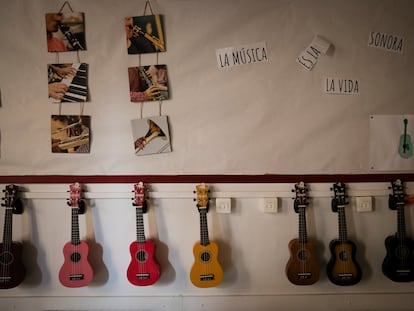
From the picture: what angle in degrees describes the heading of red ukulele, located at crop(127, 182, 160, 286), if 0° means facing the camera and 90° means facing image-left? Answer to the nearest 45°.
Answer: approximately 0°

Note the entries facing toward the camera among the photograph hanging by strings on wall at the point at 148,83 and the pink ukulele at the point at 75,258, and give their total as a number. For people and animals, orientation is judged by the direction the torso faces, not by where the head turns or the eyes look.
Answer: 2

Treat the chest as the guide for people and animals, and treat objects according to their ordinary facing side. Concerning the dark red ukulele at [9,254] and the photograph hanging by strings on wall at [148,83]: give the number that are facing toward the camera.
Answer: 2

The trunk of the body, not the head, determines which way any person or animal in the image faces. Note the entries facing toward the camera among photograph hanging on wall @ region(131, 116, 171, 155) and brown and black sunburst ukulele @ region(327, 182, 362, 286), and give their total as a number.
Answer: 2

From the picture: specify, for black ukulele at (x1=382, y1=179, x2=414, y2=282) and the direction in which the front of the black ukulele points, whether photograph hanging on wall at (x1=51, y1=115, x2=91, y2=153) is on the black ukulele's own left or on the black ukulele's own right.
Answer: on the black ukulele's own right

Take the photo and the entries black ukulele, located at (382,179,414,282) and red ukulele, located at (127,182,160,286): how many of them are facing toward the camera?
2

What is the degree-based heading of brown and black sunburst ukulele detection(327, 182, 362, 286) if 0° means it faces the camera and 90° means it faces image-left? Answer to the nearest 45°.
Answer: approximately 0°

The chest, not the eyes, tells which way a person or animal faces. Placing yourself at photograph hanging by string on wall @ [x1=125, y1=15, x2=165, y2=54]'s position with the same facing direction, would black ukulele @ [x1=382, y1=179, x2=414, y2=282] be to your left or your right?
on your left
